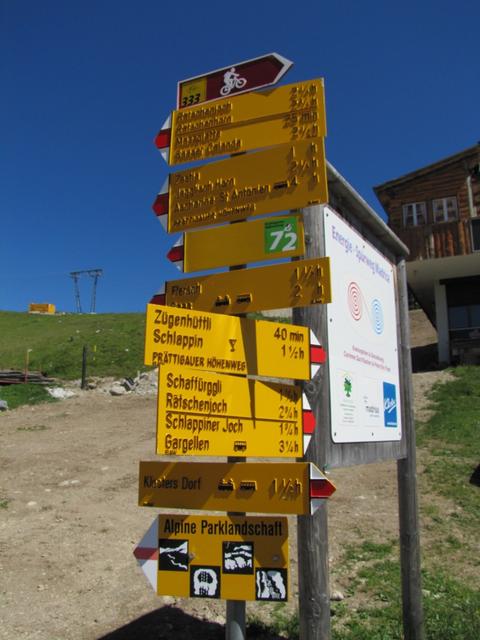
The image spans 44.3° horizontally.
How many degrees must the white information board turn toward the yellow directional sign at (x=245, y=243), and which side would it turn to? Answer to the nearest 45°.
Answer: approximately 90° to its right

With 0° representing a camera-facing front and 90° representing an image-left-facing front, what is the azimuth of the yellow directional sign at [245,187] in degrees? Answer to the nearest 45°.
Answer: approximately 45°

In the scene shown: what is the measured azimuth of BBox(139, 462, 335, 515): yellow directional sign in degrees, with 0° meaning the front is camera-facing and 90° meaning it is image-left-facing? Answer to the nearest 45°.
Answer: approximately 0°

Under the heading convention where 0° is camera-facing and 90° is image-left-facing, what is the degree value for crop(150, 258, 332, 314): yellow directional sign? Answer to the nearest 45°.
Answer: approximately 45°

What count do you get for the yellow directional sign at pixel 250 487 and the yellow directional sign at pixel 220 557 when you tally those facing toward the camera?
2
